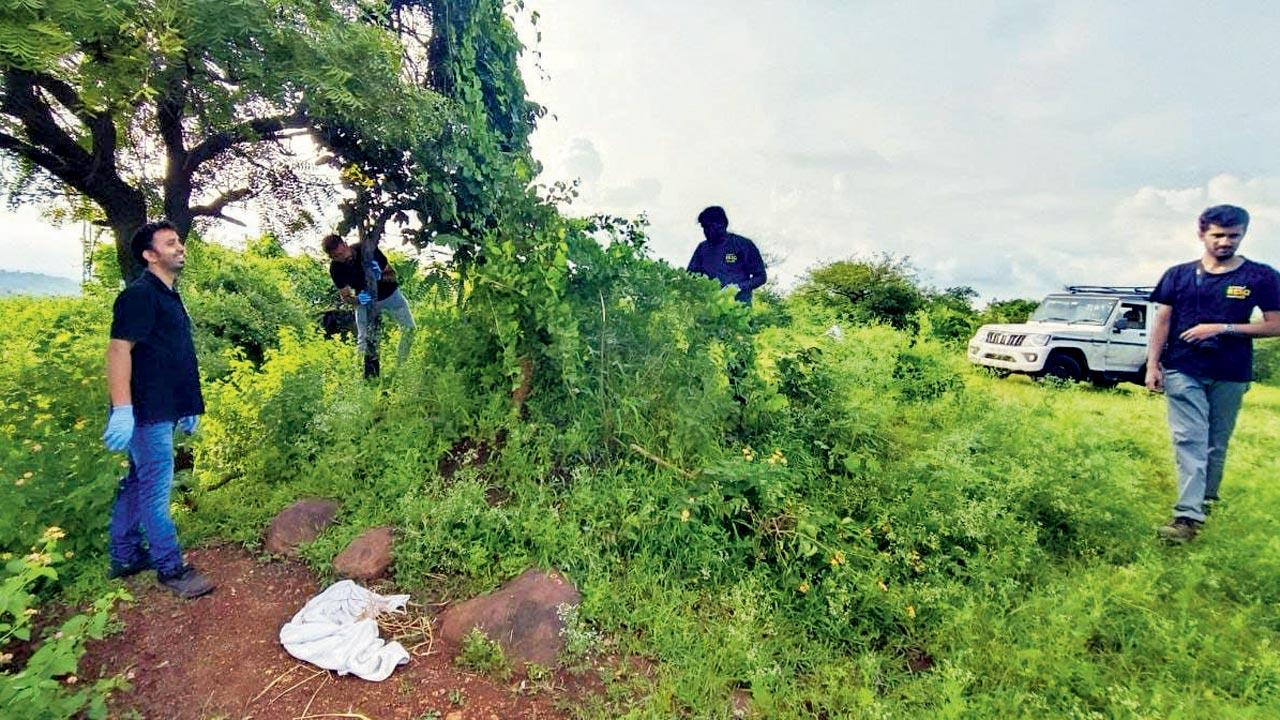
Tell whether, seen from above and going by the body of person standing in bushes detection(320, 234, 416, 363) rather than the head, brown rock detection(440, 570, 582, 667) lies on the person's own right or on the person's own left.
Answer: on the person's own left

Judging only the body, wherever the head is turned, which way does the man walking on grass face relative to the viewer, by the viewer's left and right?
facing the viewer

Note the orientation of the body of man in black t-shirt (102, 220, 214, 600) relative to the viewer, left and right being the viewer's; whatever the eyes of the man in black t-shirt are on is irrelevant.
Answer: facing the viewer and to the right of the viewer

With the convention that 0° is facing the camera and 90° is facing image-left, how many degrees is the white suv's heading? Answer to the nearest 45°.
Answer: approximately 45°

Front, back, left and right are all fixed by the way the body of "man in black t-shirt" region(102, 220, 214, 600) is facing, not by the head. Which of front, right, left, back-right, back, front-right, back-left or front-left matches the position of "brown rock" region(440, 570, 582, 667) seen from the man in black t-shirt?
front

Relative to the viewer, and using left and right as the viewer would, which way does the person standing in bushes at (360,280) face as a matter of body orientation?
facing the viewer and to the left of the viewer

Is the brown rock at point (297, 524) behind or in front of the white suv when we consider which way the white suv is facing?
in front

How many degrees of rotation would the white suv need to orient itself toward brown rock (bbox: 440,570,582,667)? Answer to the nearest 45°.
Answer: approximately 45° to its left

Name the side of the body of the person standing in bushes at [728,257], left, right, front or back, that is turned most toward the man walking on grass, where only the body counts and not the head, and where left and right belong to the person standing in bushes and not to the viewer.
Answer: left

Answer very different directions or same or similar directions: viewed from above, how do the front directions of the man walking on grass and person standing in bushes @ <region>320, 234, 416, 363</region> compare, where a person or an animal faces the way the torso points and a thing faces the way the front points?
same or similar directions

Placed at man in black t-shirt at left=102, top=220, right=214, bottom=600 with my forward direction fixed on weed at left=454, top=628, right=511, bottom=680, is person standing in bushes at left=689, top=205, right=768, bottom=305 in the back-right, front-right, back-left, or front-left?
front-left

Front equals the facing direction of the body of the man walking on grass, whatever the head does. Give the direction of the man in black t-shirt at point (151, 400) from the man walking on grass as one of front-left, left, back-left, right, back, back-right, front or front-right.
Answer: front-right

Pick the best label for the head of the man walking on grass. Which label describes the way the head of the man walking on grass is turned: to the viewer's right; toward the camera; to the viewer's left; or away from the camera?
toward the camera

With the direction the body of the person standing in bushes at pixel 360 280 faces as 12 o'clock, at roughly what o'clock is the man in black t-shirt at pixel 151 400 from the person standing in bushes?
The man in black t-shirt is roughly at 11 o'clock from the person standing in bushes.

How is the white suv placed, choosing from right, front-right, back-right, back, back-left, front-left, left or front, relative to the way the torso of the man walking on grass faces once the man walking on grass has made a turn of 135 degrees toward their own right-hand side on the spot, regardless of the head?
front-right

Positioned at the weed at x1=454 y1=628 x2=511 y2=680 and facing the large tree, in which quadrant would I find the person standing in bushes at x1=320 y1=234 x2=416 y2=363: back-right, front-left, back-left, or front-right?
front-right

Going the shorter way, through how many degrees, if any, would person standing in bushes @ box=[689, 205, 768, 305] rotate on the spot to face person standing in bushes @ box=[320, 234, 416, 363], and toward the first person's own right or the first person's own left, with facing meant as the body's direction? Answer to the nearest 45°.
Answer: approximately 45° to the first person's own right

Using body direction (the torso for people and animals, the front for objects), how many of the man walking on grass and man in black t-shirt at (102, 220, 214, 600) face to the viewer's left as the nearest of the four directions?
0
